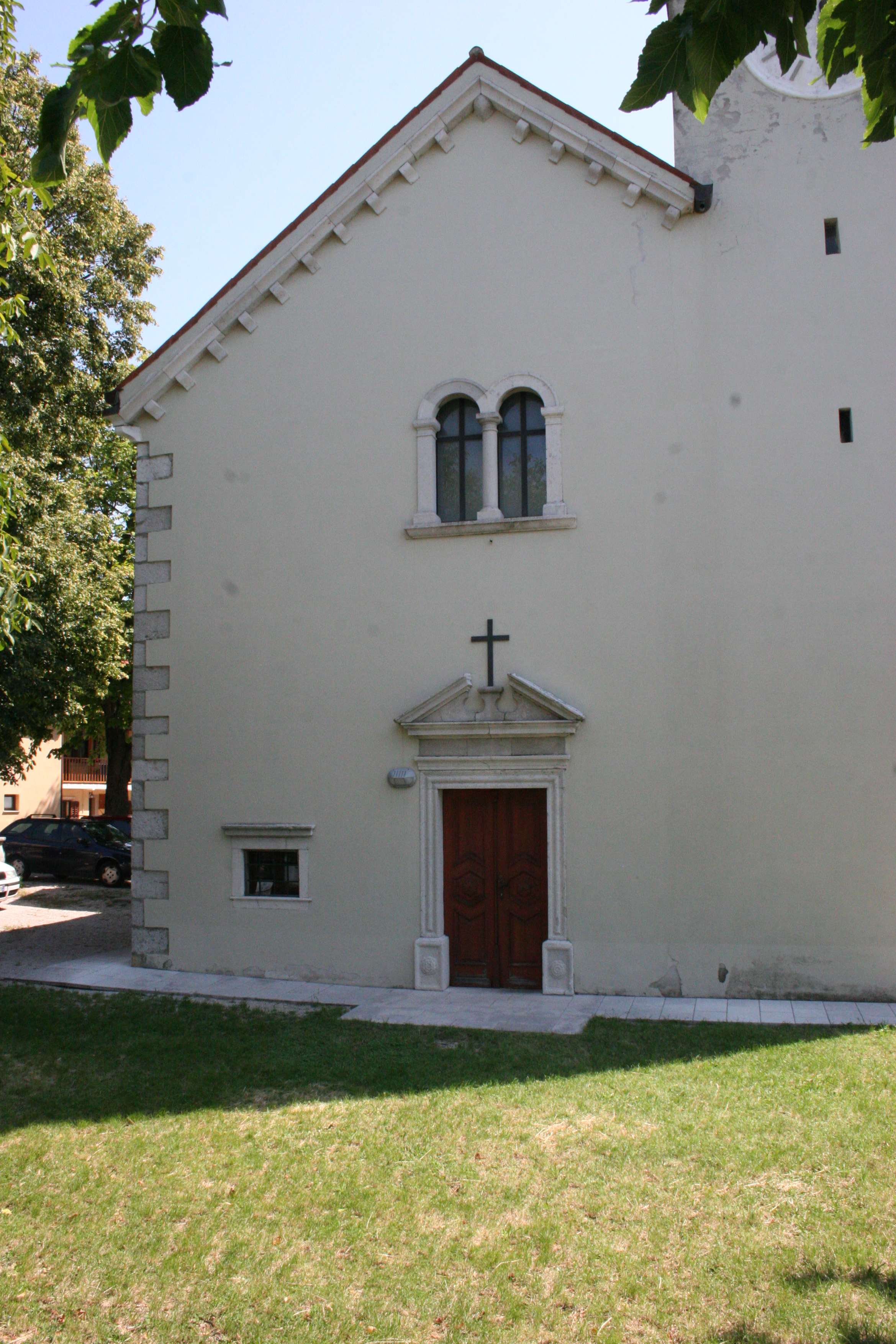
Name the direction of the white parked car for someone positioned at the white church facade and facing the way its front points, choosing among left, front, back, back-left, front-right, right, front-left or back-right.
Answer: back-right

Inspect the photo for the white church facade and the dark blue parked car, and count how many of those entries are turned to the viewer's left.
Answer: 0

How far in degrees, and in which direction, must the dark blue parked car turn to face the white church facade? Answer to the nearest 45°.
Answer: approximately 45° to its right

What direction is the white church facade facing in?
toward the camera

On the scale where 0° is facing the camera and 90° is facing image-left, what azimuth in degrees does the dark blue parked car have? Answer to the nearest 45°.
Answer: approximately 315°

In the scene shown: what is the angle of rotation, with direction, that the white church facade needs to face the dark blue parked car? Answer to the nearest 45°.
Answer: approximately 135° to its right

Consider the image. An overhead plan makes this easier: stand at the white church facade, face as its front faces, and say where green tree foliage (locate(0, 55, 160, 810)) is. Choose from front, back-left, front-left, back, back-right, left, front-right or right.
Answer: back-right
